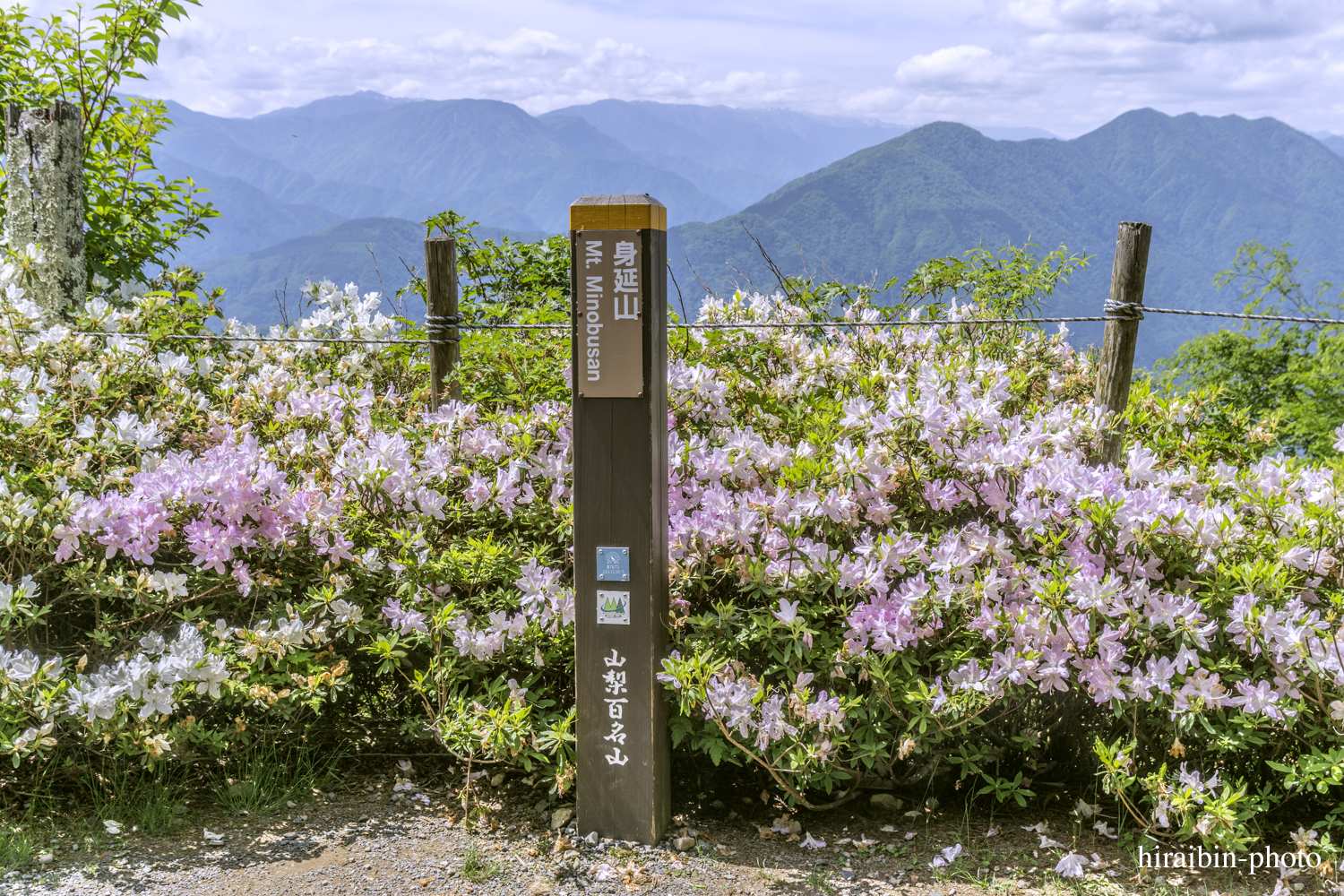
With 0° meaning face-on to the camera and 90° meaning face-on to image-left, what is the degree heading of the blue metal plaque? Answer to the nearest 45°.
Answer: approximately 0°

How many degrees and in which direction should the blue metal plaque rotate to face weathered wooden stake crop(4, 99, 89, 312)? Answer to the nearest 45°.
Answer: approximately 135° to its right

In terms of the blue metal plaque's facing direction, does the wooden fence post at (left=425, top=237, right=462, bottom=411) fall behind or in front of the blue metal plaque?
behind
